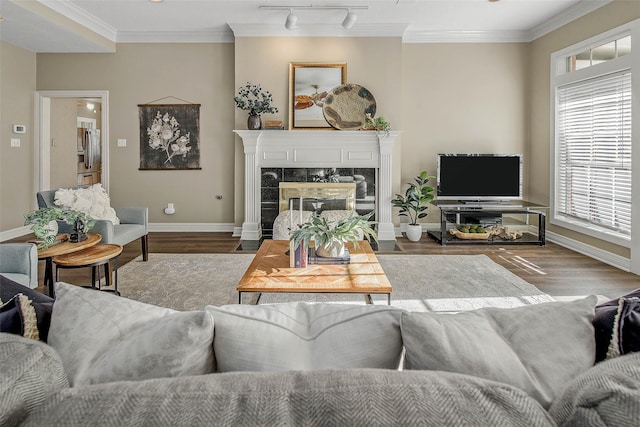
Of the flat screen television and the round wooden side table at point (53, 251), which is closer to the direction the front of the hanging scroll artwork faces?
the round wooden side table

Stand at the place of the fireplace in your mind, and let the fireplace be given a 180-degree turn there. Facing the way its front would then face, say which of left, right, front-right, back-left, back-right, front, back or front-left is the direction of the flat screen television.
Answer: right

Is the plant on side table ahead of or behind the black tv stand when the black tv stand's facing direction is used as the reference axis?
ahead

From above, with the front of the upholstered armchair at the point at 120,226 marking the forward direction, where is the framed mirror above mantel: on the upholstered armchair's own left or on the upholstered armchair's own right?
on the upholstered armchair's own left

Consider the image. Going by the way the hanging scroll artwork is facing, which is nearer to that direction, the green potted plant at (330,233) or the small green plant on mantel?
the green potted plant

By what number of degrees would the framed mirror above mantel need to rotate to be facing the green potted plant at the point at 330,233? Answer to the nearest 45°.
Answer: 0° — it already faces it

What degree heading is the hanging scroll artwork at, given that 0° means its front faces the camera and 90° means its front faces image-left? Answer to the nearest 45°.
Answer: approximately 0°

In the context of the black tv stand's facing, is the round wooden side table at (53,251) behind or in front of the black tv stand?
in front

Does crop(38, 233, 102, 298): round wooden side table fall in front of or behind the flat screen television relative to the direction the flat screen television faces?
in front
